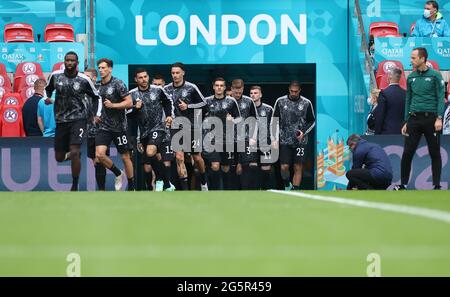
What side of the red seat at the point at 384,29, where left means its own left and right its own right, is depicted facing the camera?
front

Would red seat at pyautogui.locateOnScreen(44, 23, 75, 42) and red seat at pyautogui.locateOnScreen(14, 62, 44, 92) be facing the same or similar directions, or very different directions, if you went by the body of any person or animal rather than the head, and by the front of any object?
same or similar directions

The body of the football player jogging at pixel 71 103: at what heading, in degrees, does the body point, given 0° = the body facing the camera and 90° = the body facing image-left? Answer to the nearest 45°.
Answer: approximately 0°

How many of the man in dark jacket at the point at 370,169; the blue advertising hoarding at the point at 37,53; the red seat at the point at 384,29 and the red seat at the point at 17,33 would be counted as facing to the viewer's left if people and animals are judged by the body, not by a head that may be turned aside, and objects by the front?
1

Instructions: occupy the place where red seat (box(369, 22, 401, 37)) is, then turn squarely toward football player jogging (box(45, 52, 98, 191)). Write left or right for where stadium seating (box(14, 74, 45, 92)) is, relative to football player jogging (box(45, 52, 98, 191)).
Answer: right

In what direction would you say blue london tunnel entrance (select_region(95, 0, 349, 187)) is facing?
toward the camera

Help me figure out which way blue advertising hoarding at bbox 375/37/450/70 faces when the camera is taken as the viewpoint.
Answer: facing the viewer

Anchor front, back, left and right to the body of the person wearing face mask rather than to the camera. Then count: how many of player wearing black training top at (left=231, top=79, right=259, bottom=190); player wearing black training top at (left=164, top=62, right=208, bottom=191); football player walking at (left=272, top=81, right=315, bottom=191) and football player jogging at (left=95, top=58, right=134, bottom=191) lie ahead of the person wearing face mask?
4

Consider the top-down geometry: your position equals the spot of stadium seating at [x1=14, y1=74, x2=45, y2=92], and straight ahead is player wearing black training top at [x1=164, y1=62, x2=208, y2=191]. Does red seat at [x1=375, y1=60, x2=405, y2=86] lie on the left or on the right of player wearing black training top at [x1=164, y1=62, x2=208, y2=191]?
left

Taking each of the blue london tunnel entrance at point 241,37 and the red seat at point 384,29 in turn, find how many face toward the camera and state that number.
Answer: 2
